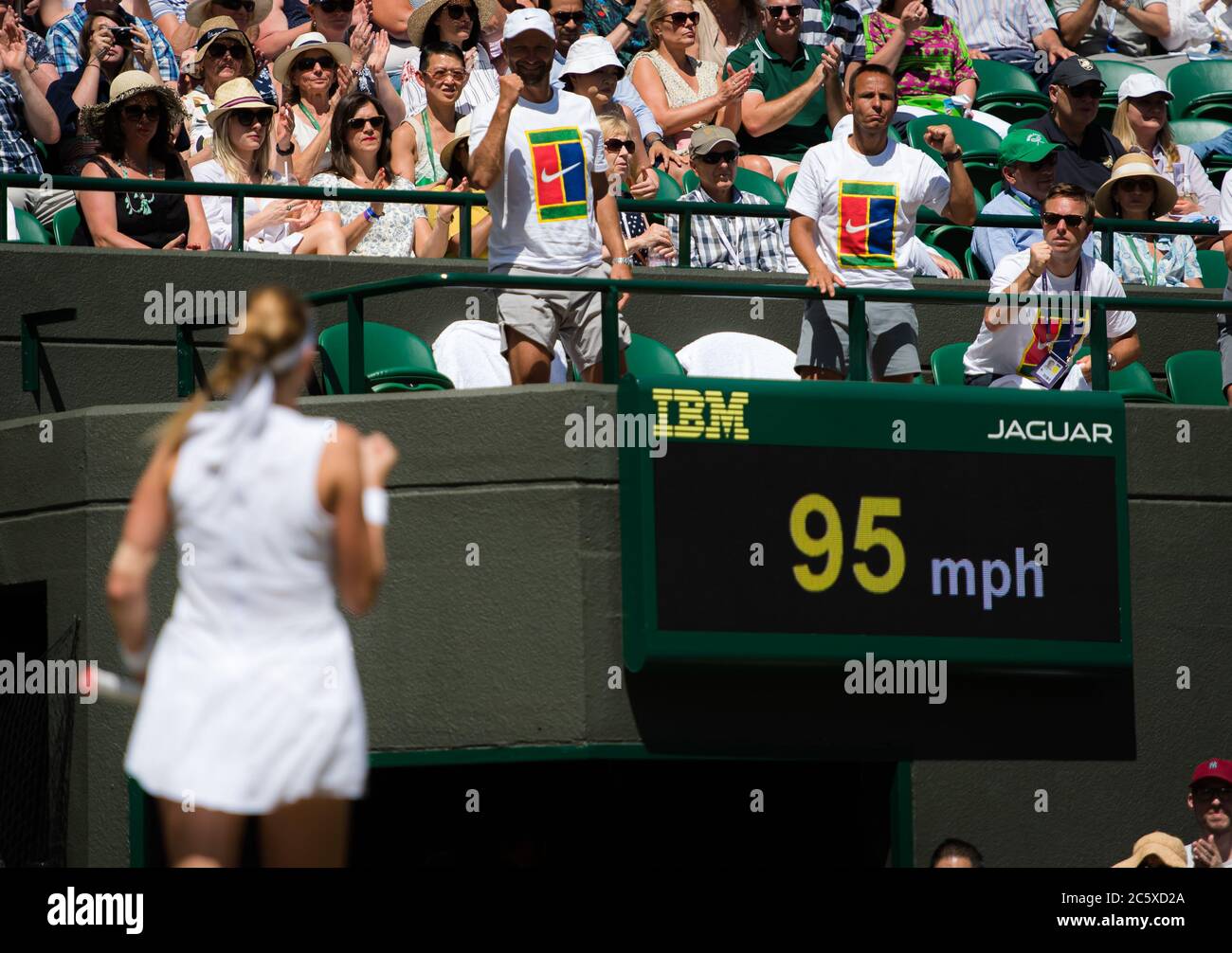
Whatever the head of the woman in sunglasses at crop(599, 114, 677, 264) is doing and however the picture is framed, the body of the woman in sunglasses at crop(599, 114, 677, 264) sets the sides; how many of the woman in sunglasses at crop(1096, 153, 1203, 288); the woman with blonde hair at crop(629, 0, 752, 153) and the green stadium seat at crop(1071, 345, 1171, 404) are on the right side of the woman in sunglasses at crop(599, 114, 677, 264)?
0

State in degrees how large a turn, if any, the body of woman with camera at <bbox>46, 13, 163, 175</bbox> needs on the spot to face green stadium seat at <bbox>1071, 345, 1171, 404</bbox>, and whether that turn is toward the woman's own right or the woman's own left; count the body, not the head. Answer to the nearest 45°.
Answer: approximately 45° to the woman's own left

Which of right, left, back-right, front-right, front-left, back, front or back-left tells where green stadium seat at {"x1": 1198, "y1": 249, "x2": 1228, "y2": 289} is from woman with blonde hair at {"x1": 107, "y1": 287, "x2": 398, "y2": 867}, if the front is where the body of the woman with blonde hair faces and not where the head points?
front-right

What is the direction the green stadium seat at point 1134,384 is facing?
toward the camera

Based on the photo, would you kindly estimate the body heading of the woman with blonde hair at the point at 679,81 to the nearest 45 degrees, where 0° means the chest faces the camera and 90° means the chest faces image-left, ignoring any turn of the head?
approximately 315°

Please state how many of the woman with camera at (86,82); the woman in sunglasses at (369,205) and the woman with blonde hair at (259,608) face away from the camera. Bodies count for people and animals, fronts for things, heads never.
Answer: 1

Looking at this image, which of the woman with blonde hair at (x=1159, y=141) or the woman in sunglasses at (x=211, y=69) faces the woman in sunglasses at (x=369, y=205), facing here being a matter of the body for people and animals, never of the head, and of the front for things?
the woman in sunglasses at (x=211, y=69)

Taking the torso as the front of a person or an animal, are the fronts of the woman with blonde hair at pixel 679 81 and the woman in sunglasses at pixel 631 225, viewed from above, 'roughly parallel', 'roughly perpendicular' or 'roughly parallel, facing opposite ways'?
roughly parallel

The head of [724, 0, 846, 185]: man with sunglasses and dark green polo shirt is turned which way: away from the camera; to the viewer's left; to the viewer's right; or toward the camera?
toward the camera

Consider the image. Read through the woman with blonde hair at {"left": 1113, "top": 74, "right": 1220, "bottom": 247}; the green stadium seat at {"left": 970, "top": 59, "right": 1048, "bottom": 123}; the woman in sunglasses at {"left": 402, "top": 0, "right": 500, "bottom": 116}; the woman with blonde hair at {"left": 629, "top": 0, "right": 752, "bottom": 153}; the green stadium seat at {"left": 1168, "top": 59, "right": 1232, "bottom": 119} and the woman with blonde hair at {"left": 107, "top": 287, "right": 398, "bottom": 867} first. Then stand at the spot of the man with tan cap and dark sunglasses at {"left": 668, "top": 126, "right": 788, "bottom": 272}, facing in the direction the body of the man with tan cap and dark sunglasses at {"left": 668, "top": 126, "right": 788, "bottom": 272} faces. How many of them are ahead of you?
1

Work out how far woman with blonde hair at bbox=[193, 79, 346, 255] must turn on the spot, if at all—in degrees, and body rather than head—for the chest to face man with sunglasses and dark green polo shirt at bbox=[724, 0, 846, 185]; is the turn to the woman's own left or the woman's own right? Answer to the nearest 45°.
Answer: approximately 90° to the woman's own left

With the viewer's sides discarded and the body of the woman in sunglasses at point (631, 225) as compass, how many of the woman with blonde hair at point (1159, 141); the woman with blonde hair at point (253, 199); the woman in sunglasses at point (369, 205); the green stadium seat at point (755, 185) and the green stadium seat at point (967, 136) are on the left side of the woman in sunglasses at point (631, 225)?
3

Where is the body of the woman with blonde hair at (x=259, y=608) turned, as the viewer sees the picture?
away from the camera

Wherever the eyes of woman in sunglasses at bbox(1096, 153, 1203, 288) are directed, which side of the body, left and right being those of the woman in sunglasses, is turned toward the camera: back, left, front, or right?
front

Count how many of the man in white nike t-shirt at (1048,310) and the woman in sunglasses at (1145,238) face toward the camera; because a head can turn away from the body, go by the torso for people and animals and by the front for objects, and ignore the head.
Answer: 2

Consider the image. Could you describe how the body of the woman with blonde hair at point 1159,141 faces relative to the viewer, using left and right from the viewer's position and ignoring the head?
facing the viewer and to the right of the viewer

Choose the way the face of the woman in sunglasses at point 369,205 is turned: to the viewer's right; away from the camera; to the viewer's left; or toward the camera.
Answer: toward the camera

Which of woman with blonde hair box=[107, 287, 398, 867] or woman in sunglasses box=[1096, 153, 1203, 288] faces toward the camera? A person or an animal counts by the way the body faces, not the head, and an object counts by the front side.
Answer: the woman in sunglasses

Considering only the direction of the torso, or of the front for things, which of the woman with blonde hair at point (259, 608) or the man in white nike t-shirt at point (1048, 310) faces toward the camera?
the man in white nike t-shirt

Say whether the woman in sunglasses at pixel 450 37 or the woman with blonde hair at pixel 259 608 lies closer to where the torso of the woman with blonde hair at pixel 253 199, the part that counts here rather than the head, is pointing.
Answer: the woman with blonde hair

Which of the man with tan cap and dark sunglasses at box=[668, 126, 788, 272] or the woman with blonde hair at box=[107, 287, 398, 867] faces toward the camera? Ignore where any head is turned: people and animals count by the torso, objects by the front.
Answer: the man with tan cap and dark sunglasses

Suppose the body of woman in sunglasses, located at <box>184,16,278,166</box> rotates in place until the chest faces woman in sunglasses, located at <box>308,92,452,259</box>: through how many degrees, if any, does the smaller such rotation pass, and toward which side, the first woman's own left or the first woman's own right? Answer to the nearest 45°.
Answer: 0° — they already face them

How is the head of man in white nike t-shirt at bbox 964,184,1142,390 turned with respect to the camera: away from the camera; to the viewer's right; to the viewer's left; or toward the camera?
toward the camera

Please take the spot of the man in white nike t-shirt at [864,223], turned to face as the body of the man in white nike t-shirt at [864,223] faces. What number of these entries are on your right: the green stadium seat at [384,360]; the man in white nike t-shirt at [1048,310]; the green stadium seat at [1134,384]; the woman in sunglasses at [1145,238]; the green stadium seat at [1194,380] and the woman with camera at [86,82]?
2
